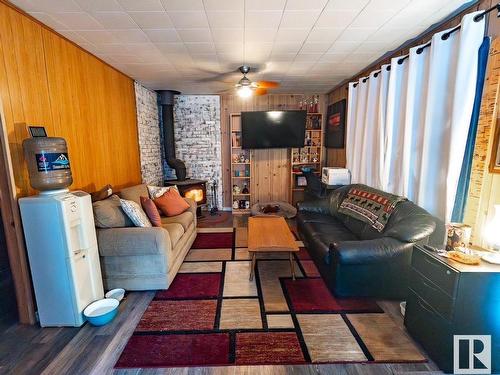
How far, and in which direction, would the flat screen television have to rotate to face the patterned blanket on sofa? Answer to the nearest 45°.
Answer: approximately 45° to its left

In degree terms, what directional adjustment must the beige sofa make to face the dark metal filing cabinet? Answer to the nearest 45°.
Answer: approximately 45° to its right

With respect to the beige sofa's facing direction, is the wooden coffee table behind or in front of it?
in front

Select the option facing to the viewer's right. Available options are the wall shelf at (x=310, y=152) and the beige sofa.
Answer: the beige sofa

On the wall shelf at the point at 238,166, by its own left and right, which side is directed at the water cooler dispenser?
front

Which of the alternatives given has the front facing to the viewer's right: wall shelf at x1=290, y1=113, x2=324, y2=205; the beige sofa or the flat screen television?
the beige sofa

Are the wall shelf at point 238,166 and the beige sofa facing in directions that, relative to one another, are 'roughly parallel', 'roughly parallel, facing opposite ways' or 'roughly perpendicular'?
roughly perpendicular

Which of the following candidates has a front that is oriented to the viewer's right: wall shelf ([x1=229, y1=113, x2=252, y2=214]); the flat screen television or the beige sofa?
the beige sofa

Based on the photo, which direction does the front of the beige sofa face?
to the viewer's right

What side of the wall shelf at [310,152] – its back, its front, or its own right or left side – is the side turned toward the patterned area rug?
front

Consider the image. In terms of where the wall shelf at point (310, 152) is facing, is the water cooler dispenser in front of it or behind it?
in front
